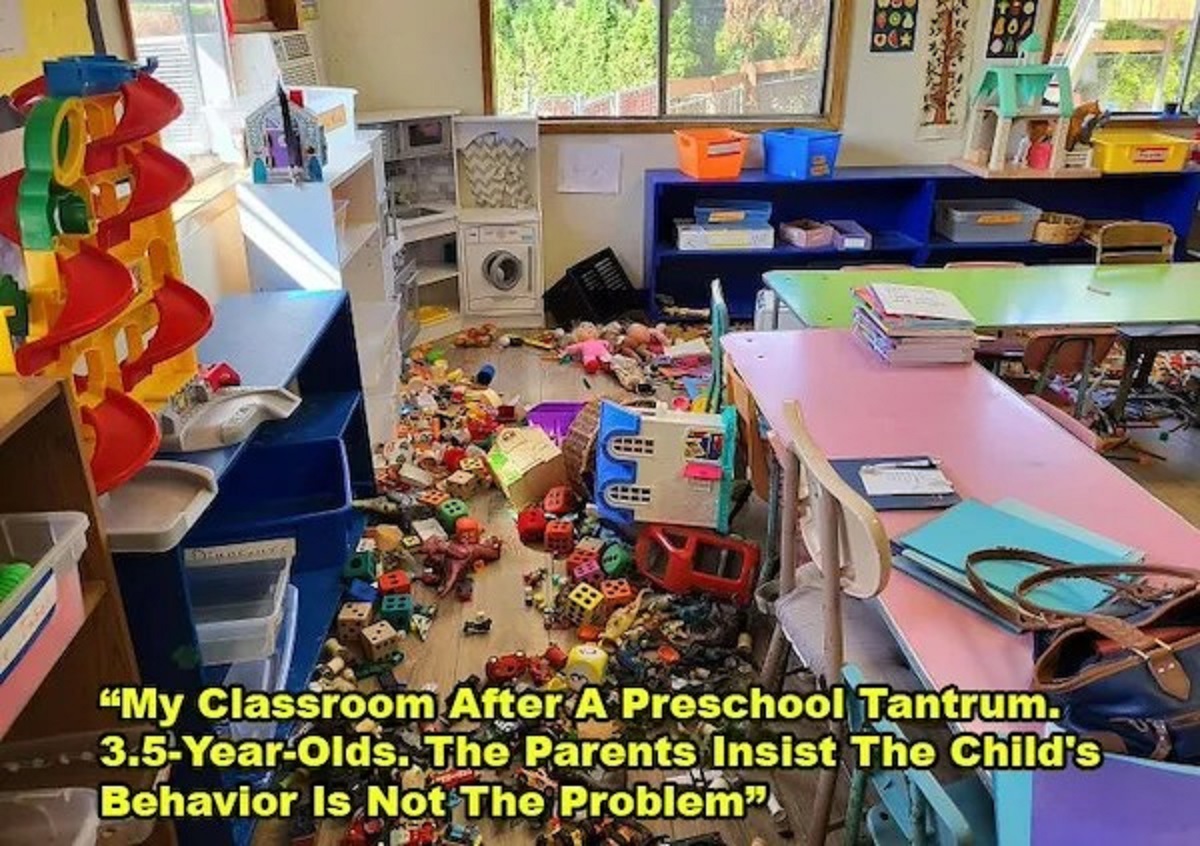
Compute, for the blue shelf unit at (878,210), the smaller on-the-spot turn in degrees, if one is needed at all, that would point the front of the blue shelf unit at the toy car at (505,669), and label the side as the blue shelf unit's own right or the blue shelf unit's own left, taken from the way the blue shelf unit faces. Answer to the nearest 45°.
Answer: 0° — it already faces it

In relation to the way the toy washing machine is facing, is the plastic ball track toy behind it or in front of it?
in front

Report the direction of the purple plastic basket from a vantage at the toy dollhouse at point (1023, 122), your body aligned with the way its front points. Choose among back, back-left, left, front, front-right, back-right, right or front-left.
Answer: front-right

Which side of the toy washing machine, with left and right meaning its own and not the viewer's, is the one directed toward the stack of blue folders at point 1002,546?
front

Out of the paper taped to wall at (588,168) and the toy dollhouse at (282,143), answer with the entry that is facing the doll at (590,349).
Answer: the paper taped to wall

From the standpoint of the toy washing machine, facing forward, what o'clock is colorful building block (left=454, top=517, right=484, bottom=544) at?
The colorful building block is roughly at 12 o'clock from the toy washing machine.

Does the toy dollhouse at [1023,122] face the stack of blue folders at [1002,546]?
yes

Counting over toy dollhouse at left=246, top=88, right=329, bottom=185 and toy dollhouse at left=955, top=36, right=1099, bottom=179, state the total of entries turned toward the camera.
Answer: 2

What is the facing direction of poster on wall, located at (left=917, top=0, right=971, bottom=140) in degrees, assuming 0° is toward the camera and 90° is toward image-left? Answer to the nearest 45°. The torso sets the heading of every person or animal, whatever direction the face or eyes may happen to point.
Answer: approximately 0°

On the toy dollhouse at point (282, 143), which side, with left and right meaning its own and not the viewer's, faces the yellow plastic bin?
left

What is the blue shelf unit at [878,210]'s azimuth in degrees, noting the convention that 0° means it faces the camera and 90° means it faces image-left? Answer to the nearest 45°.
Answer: approximately 0°
